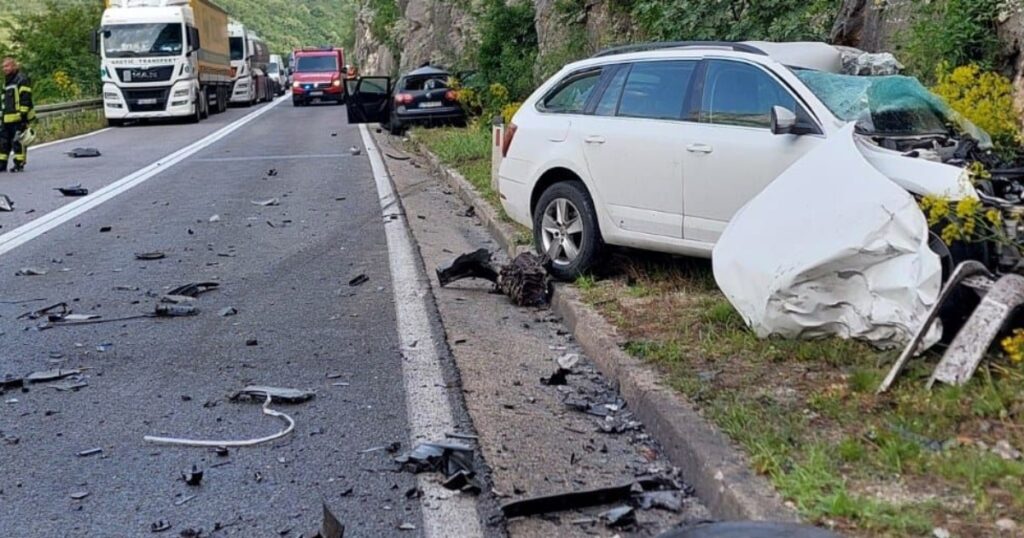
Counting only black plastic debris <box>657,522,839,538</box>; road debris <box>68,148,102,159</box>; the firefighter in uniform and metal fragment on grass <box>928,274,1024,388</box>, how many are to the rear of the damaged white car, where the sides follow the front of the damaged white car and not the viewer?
2

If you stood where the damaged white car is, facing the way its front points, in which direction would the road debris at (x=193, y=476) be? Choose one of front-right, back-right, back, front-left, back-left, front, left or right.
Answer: right

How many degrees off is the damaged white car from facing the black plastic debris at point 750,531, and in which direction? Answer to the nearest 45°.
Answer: approximately 45° to its right

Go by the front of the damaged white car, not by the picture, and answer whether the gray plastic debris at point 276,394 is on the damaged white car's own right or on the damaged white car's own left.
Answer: on the damaged white car's own right

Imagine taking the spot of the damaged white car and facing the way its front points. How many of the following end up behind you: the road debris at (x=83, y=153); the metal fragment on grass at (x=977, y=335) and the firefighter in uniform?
2

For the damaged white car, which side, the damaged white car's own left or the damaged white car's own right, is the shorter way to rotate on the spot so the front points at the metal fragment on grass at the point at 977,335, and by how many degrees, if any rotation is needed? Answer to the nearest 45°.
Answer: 0° — it already faces it

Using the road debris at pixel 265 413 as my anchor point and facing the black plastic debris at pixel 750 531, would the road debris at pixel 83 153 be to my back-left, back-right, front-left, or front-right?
back-left

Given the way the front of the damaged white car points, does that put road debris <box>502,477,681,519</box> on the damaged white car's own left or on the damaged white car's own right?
on the damaged white car's own right

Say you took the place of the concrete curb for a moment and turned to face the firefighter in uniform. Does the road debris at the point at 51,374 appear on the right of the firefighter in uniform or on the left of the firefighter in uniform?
left

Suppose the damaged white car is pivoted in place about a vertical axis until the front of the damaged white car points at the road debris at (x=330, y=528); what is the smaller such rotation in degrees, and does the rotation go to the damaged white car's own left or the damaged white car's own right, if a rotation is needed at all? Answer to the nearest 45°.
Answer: approximately 90° to the damaged white car's own right

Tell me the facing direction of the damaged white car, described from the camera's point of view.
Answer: facing the viewer and to the right of the viewer

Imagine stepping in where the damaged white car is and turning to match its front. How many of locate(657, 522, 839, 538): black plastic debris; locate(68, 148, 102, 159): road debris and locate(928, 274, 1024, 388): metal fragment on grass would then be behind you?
1
